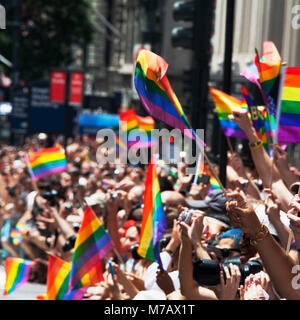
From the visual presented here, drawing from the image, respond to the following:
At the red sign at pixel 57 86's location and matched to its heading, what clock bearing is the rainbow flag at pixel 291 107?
The rainbow flag is roughly at 12 o'clock from the red sign.

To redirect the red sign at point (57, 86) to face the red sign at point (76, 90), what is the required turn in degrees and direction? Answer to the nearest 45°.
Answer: approximately 135° to its left

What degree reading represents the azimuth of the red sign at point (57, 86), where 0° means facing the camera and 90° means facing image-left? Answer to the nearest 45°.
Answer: approximately 0°

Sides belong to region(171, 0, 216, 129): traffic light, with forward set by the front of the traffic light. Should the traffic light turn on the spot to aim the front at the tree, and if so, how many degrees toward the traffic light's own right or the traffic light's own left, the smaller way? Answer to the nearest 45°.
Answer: approximately 90° to the traffic light's own right

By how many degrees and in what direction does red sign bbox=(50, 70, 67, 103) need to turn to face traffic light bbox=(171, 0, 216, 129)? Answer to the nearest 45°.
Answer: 0° — it already faces it

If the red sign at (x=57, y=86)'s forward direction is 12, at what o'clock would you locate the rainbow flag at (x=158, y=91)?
The rainbow flag is roughly at 12 o'clock from the red sign.
